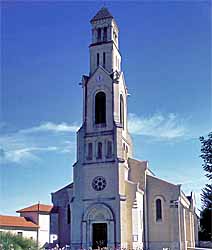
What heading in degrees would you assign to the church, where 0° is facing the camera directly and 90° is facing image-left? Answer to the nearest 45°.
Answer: approximately 0°

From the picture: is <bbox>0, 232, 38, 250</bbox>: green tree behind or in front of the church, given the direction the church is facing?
in front
